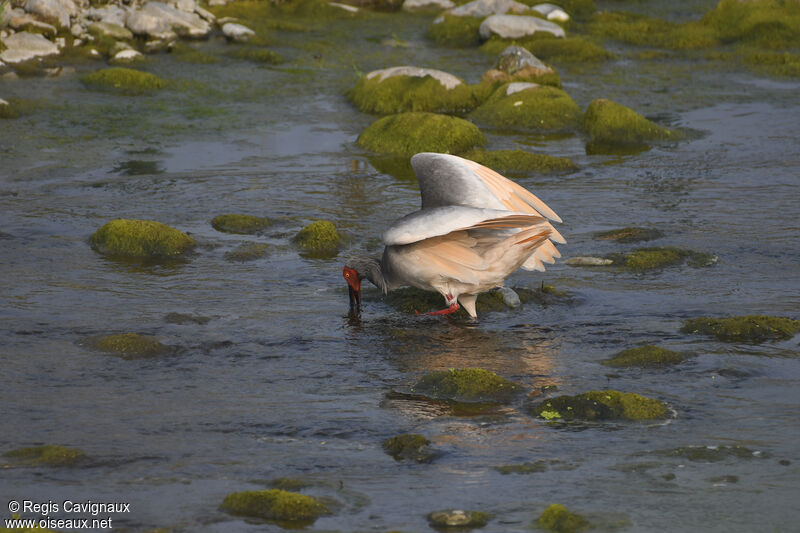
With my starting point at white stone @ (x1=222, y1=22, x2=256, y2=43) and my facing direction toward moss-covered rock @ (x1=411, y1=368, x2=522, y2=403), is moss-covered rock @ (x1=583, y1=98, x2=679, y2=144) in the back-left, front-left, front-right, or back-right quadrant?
front-left

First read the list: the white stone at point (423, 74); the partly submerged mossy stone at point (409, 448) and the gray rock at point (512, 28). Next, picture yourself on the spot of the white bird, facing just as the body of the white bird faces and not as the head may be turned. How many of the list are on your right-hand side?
2

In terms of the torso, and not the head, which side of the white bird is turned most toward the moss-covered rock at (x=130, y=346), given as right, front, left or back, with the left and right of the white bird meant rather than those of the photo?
front

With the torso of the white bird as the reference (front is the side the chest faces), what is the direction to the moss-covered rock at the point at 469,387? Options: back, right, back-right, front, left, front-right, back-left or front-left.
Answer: left

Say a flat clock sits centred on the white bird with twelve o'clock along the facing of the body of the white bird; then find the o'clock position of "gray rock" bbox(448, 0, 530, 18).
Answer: The gray rock is roughly at 3 o'clock from the white bird.

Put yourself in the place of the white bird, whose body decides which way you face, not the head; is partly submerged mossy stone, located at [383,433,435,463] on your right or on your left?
on your left

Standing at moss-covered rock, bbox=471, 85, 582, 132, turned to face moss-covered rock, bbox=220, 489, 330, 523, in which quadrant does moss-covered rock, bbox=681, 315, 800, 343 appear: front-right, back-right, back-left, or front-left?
front-left

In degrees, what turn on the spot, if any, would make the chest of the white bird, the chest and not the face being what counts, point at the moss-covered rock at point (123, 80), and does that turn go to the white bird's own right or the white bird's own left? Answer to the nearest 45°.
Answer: approximately 45° to the white bird's own right

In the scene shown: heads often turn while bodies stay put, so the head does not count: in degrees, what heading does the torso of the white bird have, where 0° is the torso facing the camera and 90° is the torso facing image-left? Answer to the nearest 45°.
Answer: approximately 90°

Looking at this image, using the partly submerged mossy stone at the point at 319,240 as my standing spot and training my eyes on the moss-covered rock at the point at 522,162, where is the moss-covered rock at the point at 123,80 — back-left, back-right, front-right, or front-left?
front-left

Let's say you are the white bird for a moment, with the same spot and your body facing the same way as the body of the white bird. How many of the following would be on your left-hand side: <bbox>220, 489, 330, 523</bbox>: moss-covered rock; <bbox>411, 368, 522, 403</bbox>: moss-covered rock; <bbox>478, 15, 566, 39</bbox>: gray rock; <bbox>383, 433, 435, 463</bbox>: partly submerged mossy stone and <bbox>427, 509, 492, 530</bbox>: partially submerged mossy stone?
4

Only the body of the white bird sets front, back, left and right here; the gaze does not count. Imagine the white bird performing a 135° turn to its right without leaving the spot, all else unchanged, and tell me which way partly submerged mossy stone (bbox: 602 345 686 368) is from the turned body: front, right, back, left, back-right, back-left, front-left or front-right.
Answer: right

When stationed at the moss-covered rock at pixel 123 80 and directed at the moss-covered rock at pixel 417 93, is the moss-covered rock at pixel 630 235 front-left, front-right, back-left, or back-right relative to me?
front-right

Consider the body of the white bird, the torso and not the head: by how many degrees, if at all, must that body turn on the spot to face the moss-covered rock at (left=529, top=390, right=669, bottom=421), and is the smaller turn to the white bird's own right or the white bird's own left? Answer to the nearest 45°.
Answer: approximately 135° to the white bird's own left

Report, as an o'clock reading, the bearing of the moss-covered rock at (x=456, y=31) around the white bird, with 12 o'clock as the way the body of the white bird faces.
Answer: The moss-covered rock is roughly at 3 o'clock from the white bird.

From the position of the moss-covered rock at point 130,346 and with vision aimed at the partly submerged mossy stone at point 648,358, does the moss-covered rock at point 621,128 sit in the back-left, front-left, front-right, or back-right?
front-left

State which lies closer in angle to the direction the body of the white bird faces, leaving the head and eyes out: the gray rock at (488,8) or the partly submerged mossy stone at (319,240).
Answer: the partly submerged mossy stone

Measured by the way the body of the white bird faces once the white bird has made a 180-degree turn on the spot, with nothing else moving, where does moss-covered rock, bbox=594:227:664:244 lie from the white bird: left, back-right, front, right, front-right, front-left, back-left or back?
front-left

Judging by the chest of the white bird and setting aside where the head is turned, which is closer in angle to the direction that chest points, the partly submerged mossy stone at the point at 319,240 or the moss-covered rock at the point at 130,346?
the moss-covered rock

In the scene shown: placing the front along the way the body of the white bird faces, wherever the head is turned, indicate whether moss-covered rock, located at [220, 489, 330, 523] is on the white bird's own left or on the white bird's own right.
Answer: on the white bird's own left
